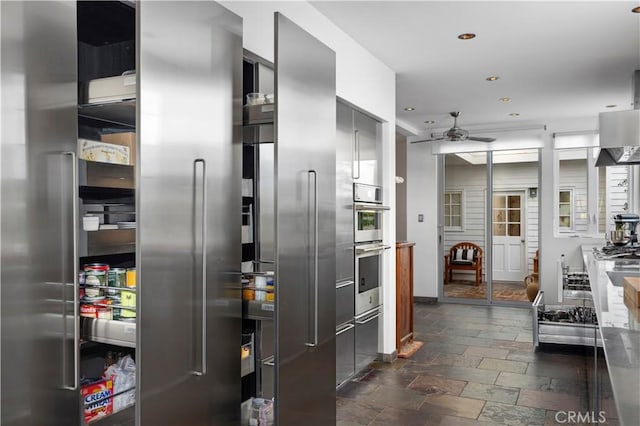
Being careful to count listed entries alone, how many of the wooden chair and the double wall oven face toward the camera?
1

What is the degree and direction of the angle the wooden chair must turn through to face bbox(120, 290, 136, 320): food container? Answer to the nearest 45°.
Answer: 0° — it already faces it

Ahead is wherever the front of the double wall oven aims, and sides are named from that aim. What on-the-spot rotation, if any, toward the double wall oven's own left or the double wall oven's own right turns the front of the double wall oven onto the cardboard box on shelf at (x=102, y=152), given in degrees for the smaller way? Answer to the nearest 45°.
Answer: approximately 90° to the double wall oven's own right

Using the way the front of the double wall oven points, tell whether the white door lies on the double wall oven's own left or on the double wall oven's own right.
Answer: on the double wall oven's own left

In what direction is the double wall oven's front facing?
to the viewer's right

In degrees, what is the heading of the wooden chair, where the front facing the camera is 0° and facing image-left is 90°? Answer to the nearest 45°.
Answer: approximately 0°

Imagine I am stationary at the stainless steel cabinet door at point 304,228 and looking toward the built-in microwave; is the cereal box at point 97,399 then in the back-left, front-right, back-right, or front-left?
back-left

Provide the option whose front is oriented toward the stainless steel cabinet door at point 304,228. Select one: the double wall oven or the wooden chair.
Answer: the wooden chair

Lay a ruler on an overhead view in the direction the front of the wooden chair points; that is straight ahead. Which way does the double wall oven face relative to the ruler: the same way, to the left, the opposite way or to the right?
to the left

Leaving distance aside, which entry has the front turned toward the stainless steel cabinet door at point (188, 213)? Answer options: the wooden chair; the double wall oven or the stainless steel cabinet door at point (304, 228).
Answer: the wooden chair
